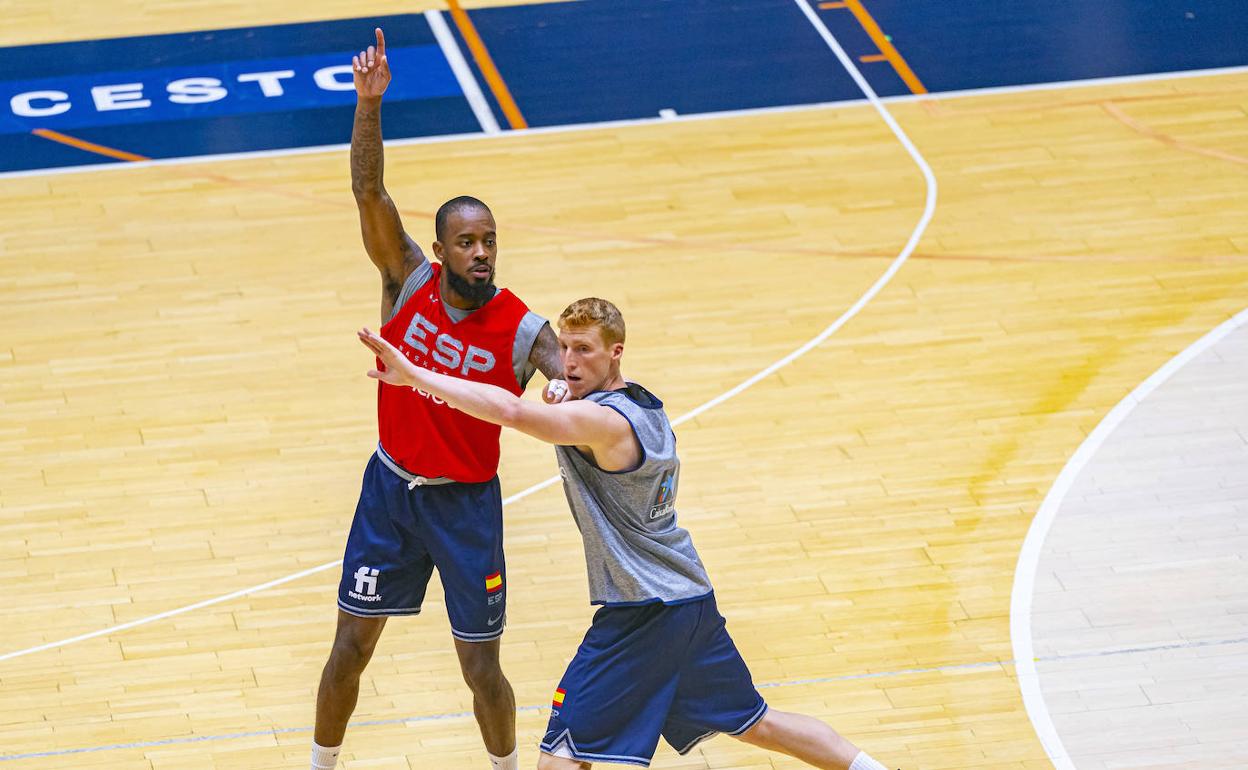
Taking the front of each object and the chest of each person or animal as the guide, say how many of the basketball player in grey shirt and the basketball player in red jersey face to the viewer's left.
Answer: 1

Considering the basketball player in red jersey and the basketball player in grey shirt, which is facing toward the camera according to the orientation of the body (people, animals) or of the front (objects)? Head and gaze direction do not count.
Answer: the basketball player in red jersey

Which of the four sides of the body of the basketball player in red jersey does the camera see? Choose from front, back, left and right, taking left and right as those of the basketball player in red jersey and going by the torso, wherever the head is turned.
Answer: front

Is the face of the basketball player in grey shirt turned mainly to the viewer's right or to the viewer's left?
to the viewer's left

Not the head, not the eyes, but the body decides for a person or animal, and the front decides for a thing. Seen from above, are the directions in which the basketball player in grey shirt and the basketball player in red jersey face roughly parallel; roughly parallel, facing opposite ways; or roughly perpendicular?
roughly perpendicular

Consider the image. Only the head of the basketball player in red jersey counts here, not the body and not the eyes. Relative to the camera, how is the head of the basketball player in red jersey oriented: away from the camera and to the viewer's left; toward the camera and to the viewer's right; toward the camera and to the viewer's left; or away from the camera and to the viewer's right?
toward the camera and to the viewer's right

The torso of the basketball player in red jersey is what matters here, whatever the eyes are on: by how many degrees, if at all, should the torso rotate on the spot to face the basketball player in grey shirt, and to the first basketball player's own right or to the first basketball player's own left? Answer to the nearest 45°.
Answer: approximately 45° to the first basketball player's own left

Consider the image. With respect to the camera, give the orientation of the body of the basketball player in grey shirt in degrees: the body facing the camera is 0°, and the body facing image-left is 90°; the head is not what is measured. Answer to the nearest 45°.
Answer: approximately 90°

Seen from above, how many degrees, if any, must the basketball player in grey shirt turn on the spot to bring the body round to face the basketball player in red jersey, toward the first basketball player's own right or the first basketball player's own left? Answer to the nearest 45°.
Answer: approximately 45° to the first basketball player's own right
